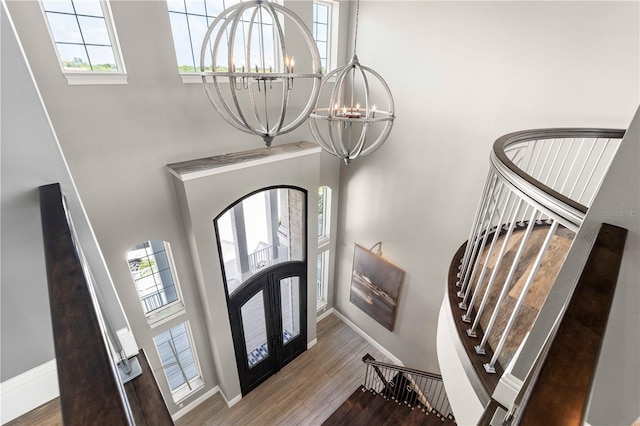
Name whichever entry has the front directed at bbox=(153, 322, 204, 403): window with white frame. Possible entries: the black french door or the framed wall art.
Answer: the framed wall art

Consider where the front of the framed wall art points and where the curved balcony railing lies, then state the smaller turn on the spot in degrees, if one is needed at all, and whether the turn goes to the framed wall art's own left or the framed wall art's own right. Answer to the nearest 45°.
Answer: approximately 45° to the framed wall art's own left

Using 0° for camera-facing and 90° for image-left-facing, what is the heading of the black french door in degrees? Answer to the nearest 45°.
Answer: approximately 315°

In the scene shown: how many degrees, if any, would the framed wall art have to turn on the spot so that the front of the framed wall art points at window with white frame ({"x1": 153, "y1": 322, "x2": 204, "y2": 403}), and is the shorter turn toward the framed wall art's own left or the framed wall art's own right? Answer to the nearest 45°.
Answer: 0° — it already faces it

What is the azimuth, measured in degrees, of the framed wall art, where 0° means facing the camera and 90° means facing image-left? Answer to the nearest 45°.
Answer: approximately 45°

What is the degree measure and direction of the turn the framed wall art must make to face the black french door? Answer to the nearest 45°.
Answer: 0° — it already faces it
